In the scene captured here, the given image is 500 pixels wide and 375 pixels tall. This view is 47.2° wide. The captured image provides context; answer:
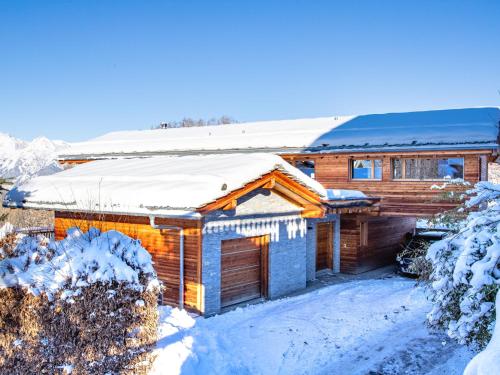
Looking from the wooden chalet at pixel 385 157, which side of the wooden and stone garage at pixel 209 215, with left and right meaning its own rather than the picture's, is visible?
left

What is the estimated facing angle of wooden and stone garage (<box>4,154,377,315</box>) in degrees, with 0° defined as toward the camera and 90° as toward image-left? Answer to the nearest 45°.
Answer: approximately 315°

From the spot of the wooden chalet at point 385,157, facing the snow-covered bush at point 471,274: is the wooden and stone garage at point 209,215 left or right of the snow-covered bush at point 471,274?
right

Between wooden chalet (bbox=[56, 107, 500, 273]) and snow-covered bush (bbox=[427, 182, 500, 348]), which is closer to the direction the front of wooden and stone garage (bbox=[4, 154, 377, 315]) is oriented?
the snow-covered bush

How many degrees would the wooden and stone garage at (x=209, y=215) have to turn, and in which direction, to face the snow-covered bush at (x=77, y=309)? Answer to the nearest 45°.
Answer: approximately 45° to its right
